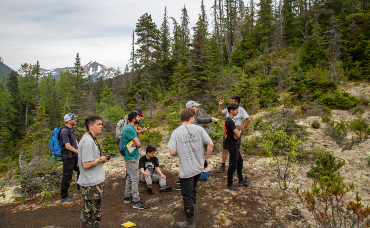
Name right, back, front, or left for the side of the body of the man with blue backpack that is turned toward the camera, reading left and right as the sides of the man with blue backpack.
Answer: right

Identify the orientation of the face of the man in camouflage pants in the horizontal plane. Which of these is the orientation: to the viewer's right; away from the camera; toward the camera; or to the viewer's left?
to the viewer's right

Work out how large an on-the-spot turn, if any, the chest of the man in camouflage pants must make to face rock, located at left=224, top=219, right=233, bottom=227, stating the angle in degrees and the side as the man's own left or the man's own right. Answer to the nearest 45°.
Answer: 0° — they already face it

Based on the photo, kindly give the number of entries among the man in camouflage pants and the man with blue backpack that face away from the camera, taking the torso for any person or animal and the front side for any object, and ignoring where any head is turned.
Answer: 0

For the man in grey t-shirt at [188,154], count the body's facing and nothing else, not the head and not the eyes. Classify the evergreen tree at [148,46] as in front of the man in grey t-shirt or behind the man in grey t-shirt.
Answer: in front

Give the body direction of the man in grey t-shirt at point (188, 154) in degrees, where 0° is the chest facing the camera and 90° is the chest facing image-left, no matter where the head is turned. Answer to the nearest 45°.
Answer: approximately 180°

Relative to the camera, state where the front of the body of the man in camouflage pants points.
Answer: to the viewer's right

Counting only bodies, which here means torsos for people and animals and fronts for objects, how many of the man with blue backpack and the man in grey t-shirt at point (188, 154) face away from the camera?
1

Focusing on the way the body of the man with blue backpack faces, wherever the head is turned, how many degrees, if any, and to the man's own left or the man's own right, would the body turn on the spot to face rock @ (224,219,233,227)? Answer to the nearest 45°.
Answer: approximately 45° to the man's own right

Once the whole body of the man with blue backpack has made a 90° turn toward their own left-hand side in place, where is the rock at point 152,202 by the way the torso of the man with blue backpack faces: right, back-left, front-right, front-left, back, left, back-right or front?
back-right

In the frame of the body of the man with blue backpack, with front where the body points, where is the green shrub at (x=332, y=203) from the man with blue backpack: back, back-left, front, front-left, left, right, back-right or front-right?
front-right

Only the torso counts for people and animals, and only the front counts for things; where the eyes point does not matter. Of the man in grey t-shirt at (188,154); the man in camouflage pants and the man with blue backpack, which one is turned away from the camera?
the man in grey t-shirt
